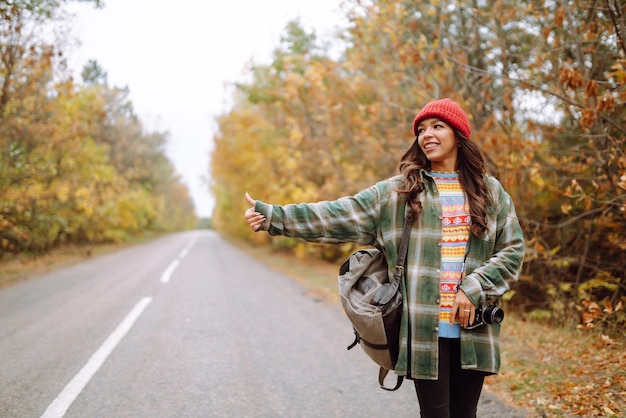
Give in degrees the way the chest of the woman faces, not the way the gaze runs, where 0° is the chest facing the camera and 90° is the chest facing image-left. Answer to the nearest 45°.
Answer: approximately 0°
